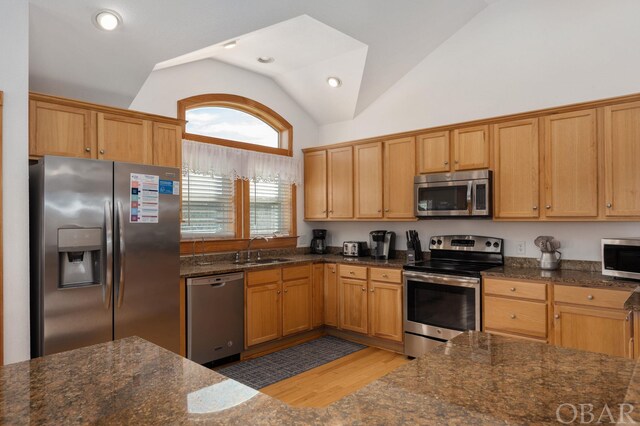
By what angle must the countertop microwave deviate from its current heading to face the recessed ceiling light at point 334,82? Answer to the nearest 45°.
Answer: approximately 90° to its right

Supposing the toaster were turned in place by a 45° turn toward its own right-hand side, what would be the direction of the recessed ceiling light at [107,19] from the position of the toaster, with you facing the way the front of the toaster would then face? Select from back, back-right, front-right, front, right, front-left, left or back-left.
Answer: front-left

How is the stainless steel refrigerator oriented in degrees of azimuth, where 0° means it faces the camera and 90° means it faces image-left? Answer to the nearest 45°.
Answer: approximately 315°

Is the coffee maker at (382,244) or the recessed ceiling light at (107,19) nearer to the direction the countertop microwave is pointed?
the recessed ceiling light

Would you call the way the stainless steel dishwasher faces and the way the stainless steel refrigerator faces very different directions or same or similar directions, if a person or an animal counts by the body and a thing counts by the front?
same or similar directions

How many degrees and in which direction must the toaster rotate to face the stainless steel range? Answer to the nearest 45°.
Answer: approximately 90° to its left

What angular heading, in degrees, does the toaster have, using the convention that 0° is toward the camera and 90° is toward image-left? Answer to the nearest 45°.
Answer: approximately 45°

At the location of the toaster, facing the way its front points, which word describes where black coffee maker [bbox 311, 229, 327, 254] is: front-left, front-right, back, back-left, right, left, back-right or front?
right

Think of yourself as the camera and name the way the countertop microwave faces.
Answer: facing the viewer

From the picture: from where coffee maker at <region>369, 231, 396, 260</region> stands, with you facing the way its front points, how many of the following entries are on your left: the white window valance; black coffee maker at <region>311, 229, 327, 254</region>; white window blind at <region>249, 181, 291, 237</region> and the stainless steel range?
1

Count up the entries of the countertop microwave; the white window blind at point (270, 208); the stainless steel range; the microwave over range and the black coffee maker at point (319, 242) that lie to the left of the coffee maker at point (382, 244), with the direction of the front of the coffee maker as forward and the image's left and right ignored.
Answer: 3

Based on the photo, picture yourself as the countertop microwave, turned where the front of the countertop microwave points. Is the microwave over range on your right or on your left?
on your right

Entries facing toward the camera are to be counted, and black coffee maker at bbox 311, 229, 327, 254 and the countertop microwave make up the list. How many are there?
2

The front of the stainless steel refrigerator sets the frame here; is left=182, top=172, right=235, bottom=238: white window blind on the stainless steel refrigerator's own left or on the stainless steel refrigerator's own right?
on the stainless steel refrigerator's own left

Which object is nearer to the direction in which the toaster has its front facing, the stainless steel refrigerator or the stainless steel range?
the stainless steel refrigerator

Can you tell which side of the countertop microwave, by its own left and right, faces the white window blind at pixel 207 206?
right

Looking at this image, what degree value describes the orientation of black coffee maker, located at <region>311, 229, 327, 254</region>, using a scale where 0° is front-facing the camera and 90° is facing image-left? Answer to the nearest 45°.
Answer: approximately 0°
